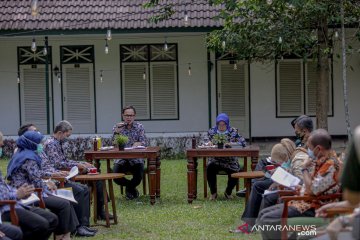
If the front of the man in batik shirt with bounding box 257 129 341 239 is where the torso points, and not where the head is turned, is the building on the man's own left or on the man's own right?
on the man's own right

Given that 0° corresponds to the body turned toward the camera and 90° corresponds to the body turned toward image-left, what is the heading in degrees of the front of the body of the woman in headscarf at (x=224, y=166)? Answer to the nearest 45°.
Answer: approximately 0°

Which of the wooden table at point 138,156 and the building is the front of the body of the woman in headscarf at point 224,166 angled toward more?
the wooden table

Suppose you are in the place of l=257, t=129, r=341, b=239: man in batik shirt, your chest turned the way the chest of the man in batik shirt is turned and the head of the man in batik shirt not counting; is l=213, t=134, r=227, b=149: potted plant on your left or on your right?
on your right

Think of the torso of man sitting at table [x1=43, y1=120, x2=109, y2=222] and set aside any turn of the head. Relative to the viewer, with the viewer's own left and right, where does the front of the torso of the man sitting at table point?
facing to the right of the viewer

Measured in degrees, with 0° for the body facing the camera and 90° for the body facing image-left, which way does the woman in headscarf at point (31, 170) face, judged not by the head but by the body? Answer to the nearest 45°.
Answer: approximately 270°

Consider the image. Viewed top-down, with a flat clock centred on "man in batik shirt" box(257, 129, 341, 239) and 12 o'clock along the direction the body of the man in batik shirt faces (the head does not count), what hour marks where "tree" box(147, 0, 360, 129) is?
The tree is roughly at 3 o'clock from the man in batik shirt.

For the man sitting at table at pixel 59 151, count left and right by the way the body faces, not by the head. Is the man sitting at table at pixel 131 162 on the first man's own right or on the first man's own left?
on the first man's own left

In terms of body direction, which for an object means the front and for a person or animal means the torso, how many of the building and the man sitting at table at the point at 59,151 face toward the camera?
1

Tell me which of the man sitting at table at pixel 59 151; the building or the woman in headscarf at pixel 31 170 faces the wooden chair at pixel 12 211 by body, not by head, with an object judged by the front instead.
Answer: the building

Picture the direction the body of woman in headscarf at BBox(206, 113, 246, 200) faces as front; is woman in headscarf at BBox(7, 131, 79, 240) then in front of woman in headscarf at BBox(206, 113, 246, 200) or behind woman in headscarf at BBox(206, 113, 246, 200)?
in front

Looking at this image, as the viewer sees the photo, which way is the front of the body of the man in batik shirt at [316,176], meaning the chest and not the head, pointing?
to the viewer's left
